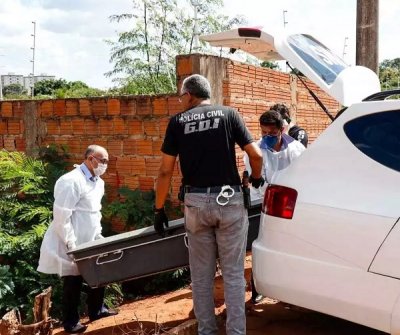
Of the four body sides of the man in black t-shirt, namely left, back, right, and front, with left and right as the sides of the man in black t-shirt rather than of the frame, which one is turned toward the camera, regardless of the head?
back

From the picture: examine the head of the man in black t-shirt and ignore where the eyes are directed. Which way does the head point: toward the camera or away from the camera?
away from the camera

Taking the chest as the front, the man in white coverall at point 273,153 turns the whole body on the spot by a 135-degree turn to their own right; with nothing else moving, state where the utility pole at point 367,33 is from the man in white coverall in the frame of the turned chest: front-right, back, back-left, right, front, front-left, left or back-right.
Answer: front-right

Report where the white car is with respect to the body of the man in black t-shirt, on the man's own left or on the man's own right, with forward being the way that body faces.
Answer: on the man's own right

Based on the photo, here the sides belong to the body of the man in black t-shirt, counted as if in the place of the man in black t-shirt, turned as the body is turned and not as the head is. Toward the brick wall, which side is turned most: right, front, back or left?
front

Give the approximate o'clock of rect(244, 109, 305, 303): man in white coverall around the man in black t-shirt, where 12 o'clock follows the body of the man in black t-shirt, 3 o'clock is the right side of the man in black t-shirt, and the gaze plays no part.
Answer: The man in white coverall is roughly at 1 o'clock from the man in black t-shirt.

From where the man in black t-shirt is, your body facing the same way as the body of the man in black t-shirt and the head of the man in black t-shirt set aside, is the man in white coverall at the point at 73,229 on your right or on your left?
on your left

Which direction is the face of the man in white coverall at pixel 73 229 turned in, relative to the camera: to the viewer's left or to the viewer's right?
to the viewer's right

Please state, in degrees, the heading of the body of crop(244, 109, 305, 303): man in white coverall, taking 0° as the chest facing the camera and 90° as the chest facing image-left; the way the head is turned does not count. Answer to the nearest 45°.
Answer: approximately 45°

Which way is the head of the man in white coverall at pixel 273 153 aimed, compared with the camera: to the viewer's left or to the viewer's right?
to the viewer's left

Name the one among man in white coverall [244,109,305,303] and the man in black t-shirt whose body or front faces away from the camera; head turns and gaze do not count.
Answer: the man in black t-shirt
